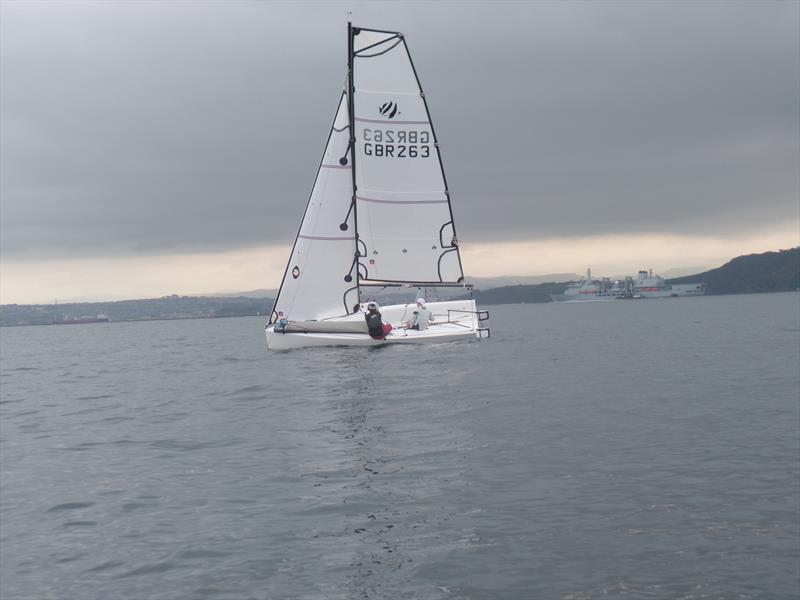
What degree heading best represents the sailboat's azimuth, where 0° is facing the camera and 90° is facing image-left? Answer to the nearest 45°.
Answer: approximately 90°
